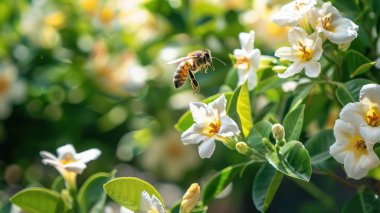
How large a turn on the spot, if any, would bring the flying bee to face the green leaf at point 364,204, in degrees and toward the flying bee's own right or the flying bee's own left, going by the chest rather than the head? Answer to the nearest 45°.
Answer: approximately 45° to the flying bee's own right

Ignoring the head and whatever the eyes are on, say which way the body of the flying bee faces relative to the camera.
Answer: to the viewer's right
